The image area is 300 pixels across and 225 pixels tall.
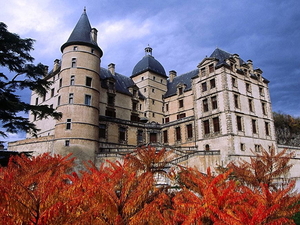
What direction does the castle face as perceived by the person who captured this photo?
facing the viewer

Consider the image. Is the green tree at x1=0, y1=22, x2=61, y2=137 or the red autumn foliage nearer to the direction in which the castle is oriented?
the red autumn foliage

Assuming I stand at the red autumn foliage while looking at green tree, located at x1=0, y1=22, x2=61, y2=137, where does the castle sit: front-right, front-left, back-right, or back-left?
front-right

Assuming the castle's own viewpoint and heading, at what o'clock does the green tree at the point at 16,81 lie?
The green tree is roughly at 1 o'clock from the castle.

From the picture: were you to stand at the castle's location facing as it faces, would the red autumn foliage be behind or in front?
in front
